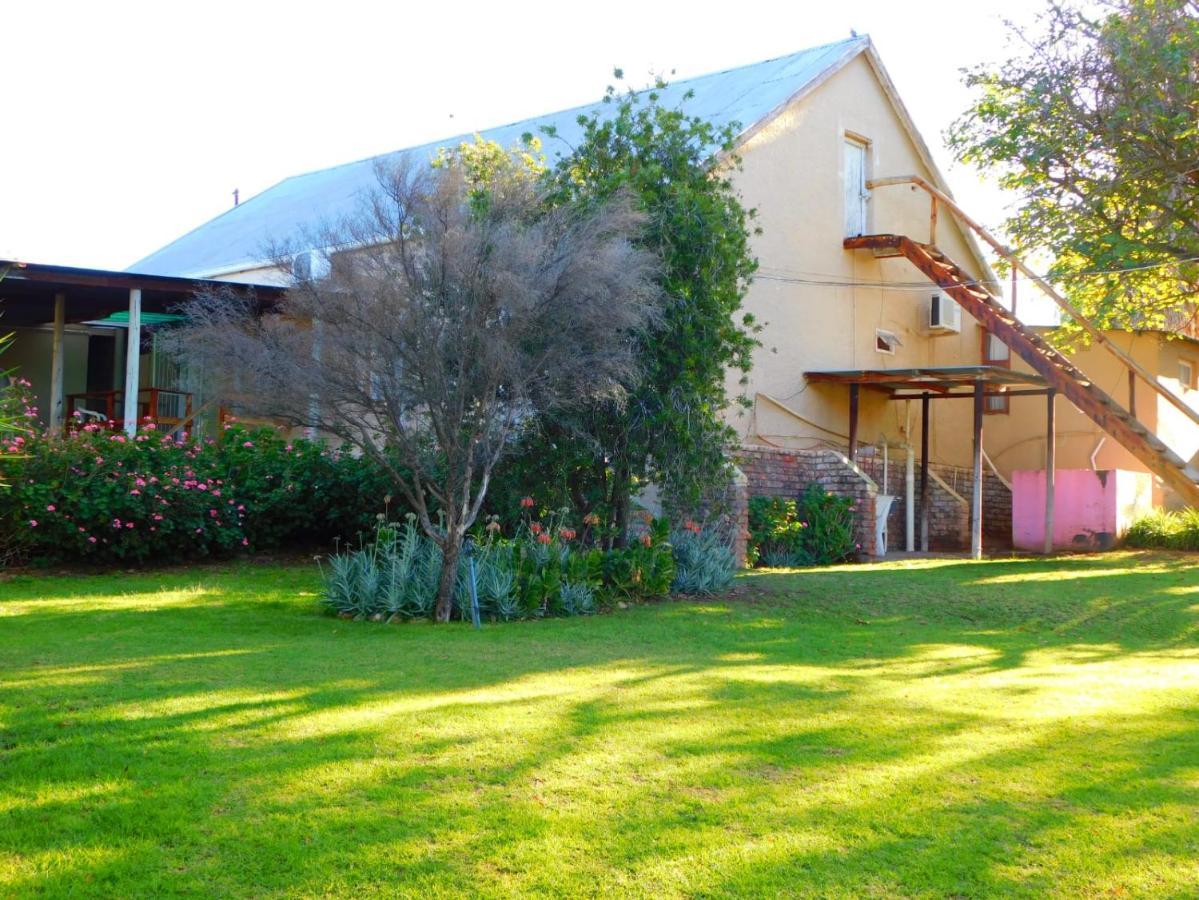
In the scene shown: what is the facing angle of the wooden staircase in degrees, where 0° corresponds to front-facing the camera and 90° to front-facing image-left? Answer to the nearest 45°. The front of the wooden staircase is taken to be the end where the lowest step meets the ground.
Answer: approximately 270°

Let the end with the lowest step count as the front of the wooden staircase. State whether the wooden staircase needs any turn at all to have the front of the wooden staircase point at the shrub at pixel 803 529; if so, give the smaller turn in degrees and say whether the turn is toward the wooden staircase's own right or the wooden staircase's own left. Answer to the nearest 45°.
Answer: approximately 135° to the wooden staircase's own right

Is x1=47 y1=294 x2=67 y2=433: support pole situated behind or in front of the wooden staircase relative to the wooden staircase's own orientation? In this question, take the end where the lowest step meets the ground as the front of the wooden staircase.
behind

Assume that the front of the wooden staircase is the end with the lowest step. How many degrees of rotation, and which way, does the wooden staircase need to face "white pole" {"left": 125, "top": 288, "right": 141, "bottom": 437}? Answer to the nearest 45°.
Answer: approximately 135° to its right

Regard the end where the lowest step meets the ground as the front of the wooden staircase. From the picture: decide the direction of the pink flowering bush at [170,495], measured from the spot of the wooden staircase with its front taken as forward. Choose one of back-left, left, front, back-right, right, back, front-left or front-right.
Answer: back-right

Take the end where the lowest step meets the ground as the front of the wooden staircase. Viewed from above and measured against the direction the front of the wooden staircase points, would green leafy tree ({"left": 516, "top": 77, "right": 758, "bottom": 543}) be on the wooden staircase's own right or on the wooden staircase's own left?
on the wooden staircase's own right

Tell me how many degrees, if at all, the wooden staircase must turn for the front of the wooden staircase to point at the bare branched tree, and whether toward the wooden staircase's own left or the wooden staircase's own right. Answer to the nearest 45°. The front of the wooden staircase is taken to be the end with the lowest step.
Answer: approximately 135° to the wooden staircase's own right
